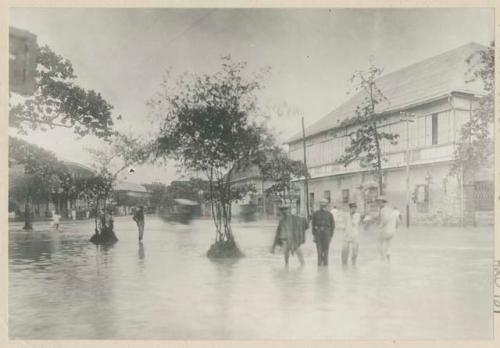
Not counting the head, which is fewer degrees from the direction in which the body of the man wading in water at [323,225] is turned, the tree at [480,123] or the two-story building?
the tree

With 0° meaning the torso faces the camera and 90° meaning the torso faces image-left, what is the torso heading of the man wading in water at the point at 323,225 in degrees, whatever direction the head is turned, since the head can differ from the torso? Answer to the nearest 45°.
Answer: approximately 0°

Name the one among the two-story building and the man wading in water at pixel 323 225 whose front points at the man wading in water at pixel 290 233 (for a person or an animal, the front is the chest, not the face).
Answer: the two-story building

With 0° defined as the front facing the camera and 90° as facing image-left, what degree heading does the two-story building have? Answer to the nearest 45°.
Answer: approximately 45°

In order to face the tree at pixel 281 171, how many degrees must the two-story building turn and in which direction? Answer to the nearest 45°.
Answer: approximately 45° to its right

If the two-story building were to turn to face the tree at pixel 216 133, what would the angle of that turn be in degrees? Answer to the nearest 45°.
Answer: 0° — it already faces it

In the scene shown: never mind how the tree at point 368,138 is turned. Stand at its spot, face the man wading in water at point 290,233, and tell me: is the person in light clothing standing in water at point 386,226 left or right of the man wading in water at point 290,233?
left
